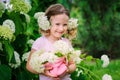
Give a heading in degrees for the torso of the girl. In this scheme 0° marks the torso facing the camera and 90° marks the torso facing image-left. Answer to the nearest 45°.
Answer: approximately 315°

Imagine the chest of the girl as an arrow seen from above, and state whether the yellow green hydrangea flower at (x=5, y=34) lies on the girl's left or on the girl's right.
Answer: on the girl's right

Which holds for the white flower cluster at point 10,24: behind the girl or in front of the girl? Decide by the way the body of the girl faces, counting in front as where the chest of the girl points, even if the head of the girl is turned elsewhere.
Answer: behind
